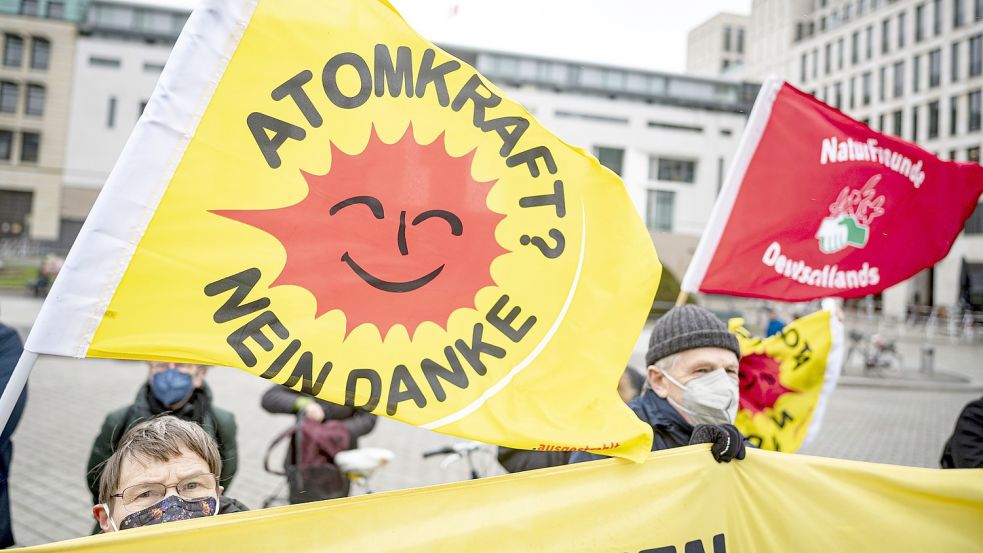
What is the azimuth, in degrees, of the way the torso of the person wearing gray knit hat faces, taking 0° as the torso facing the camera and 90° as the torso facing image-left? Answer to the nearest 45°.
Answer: approximately 315°

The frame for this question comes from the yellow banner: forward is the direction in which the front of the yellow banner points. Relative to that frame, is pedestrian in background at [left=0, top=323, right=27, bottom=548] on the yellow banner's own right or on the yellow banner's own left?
on the yellow banner's own right

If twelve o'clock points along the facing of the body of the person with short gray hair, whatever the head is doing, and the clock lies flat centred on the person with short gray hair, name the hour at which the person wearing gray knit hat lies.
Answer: The person wearing gray knit hat is roughly at 9 o'clock from the person with short gray hair.

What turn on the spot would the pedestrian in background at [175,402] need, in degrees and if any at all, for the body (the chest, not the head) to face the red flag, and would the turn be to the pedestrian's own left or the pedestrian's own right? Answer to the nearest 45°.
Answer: approximately 90° to the pedestrian's own left

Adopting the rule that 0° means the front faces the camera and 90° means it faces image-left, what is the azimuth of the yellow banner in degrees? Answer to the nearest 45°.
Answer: approximately 0°

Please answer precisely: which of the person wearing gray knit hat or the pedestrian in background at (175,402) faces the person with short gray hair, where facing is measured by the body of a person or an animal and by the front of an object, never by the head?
the pedestrian in background

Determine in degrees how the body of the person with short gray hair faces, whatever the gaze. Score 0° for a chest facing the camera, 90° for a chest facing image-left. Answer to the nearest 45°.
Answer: approximately 0°

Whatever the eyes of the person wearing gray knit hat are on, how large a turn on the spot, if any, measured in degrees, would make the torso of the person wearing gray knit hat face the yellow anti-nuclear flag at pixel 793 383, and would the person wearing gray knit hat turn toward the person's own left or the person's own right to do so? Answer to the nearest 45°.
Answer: approximately 90° to the person's own left
